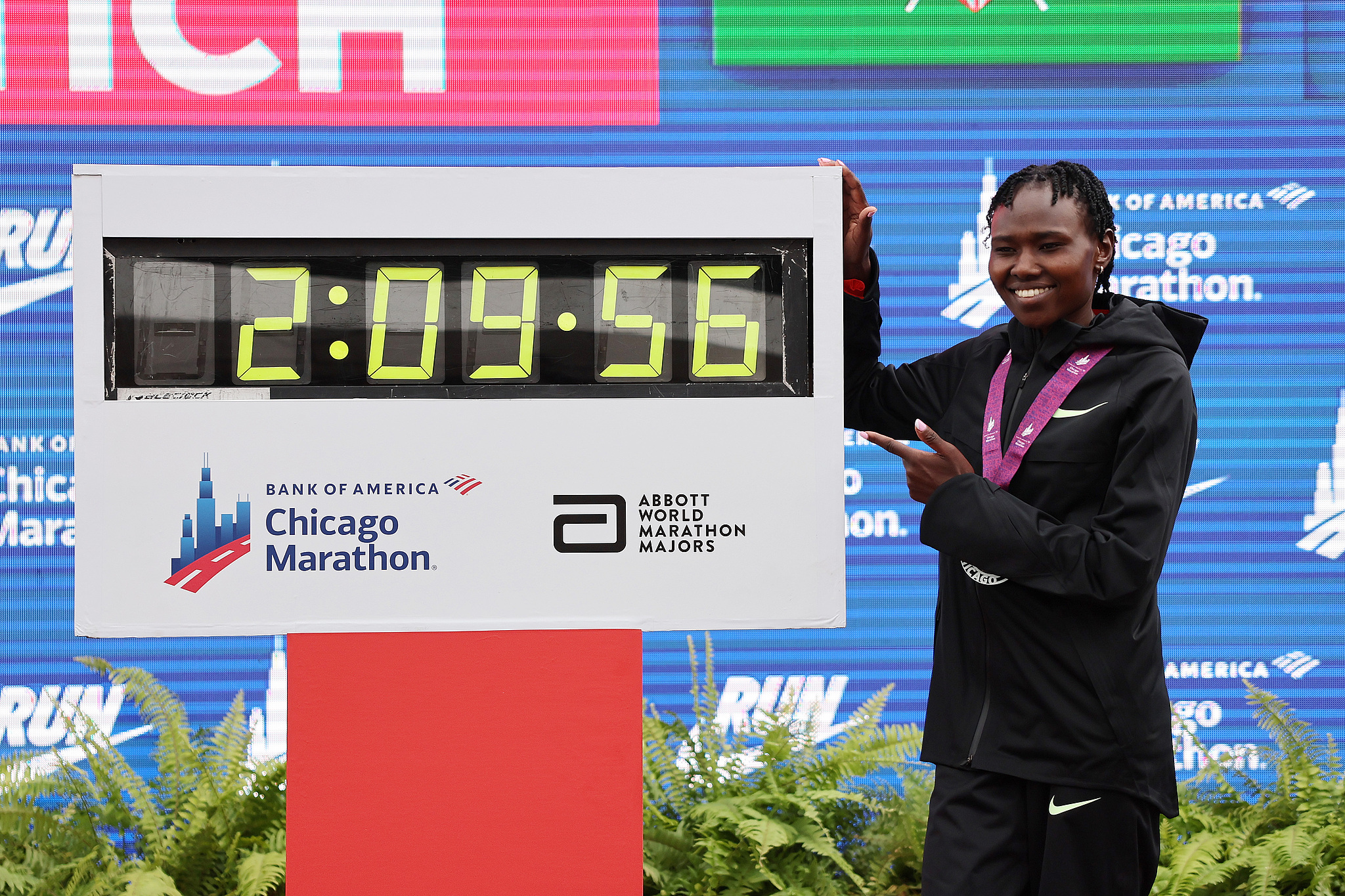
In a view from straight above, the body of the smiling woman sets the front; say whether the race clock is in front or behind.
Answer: in front

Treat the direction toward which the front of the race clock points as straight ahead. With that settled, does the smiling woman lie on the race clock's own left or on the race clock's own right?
on the race clock's own left

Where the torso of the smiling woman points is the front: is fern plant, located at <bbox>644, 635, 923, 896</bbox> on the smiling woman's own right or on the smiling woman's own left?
on the smiling woman's own right

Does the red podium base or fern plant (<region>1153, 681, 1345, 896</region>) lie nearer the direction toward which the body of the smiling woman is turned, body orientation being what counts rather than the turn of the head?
the red podium base

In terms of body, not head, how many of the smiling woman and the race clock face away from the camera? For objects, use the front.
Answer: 0

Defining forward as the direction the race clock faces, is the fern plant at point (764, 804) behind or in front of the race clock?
behind

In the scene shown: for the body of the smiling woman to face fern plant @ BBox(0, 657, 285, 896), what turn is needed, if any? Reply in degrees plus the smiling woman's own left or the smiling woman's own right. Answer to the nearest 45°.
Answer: approximately 45° to the smiling woman's own right

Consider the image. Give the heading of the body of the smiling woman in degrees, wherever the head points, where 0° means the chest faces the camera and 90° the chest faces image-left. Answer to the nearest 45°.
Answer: approximately 45°

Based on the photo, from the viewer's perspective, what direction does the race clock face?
toward the camera

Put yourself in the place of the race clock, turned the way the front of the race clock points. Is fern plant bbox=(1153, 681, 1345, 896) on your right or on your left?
on your left

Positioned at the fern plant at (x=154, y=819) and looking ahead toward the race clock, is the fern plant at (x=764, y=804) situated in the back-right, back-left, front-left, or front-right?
front-left

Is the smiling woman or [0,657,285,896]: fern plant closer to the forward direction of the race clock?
the smiling woman
